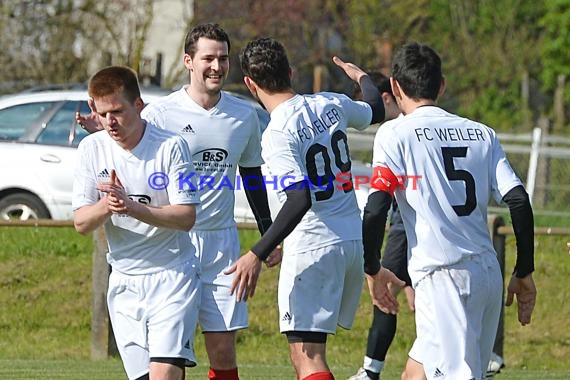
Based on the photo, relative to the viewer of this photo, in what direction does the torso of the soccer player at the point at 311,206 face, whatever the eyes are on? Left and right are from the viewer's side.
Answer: facing away from the viewer and to the left of the viewer

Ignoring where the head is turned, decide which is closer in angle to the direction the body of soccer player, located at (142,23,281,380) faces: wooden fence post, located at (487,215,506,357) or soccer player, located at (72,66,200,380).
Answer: the soccer player

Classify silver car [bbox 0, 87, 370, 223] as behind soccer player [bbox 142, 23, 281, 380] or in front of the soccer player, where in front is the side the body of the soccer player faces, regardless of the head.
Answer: behind

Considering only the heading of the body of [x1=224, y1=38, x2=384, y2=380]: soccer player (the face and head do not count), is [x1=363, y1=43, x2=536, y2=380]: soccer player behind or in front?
behind
